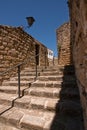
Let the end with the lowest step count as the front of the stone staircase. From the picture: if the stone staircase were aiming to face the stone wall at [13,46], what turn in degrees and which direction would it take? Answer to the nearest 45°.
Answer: approximately 135° to its right

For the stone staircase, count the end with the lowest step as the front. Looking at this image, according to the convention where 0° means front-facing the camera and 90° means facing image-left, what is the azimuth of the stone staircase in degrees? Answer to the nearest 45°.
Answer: approximately 0°

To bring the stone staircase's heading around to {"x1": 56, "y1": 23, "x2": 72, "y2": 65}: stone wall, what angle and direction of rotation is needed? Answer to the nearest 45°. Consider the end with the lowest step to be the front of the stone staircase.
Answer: approximately 180°

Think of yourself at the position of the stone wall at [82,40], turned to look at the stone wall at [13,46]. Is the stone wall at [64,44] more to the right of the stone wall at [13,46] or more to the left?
right

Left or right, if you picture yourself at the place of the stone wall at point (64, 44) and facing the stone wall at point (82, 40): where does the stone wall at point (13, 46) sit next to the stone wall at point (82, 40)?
right
